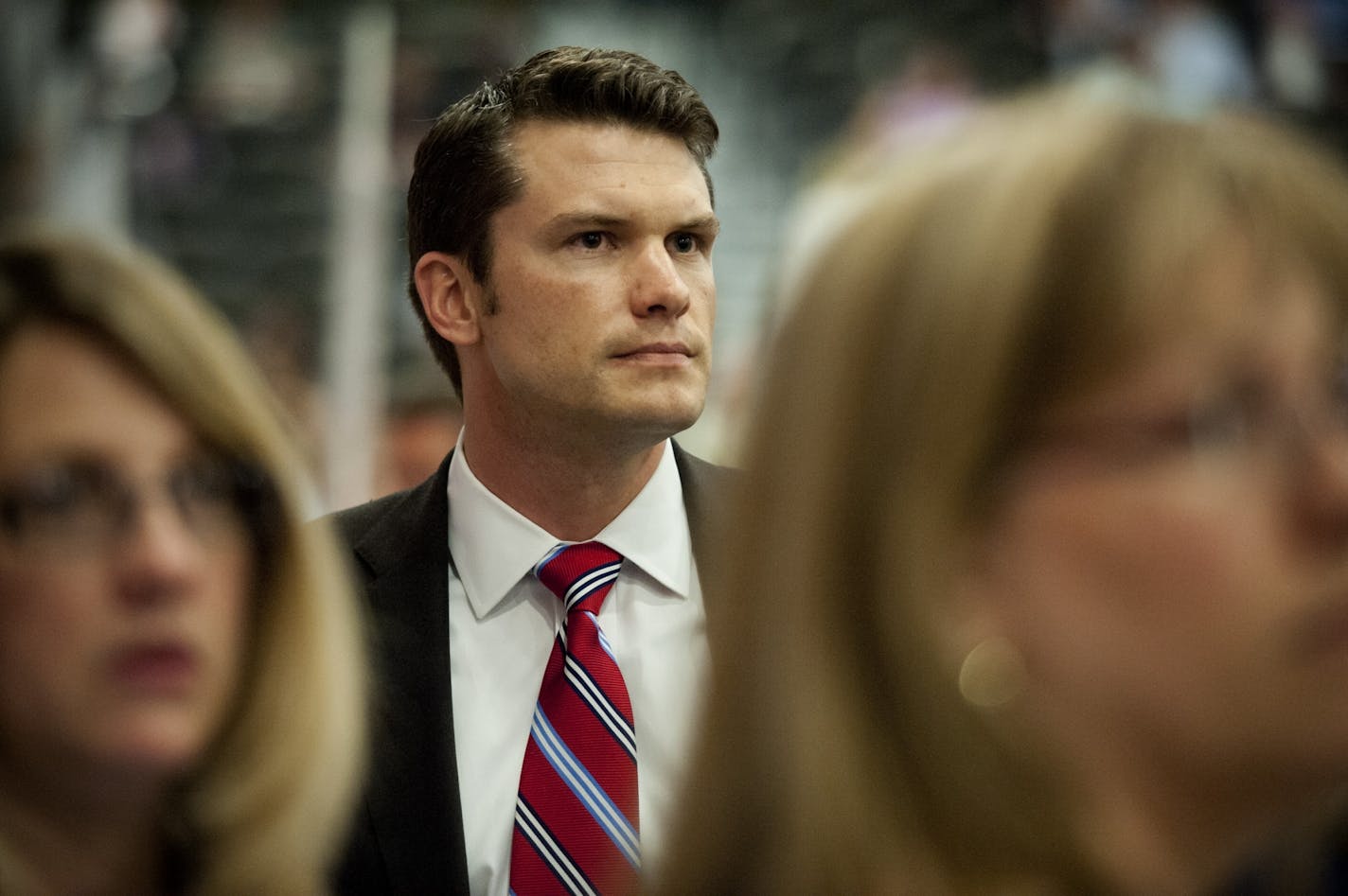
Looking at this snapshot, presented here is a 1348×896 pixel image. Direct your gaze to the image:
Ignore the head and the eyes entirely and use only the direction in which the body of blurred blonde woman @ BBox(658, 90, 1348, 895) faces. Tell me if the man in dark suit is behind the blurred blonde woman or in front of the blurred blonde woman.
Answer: behind

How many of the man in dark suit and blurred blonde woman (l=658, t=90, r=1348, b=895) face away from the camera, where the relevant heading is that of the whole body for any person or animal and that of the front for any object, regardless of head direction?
0

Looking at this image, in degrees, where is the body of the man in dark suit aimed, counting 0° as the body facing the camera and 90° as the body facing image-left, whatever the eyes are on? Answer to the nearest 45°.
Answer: approximately 315°

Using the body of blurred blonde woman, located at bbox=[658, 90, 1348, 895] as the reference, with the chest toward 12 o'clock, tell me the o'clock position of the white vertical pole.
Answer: The white vertical pole is roughly at 7 o'clock from the blurred blonde woman.

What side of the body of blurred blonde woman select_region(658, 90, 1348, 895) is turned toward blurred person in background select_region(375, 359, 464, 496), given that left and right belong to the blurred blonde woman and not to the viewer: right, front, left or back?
back

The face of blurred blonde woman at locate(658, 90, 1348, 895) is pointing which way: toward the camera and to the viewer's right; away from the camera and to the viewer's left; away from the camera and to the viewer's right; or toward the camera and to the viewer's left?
toward the camera and to the viewer's right

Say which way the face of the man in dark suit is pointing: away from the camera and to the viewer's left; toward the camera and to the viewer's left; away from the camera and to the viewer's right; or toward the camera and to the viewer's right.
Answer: toward the camera and to the viewer's right

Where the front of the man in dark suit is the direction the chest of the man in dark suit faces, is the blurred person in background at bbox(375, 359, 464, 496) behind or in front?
behind

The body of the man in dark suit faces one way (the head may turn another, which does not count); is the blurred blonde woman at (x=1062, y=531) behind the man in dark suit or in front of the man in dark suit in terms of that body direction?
in front

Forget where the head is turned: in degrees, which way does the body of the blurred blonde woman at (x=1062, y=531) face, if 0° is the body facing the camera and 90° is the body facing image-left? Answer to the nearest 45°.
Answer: approximately 315°

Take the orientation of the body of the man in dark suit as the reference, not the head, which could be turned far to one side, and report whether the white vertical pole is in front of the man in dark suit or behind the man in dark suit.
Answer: behind
